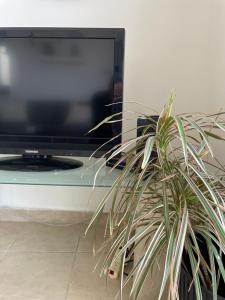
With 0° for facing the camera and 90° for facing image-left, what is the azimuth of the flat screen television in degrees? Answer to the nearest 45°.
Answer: approximately 0°

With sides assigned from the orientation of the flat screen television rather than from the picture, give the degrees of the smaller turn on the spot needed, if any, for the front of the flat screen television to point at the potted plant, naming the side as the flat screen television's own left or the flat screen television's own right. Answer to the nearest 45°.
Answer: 0° — it already faces it
